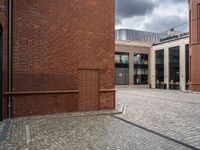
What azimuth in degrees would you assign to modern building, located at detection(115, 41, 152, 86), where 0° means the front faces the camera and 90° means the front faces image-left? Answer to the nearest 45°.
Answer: approximately 0°

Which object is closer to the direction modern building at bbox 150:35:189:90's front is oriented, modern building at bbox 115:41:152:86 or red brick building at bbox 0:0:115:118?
the red brick building

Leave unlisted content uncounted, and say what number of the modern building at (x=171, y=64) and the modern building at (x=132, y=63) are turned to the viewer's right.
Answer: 0

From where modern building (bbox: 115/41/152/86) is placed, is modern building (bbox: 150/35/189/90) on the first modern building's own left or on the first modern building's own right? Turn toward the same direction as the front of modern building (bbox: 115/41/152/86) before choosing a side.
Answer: on the first modern building's own left

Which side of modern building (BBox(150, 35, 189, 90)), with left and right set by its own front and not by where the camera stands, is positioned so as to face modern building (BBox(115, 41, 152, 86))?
right

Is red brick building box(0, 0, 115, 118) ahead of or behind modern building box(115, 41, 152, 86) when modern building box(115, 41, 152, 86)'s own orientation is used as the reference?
ahead

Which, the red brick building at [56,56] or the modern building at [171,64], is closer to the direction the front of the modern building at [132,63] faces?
the red brick building
